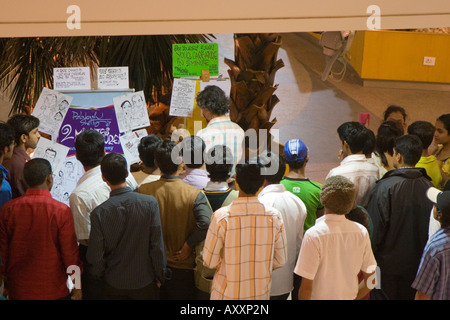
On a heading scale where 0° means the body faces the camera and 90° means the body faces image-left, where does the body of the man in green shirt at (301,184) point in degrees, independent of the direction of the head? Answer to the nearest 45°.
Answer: approximately 180°

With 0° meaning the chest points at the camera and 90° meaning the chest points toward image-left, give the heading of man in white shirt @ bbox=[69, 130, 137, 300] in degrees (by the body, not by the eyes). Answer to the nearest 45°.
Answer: approximately 180°

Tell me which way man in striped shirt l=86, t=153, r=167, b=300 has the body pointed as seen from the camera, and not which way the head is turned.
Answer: away from the camera

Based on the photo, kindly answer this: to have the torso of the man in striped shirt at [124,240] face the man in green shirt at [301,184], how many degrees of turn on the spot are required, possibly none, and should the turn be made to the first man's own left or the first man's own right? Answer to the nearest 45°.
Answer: approximately 90° to the first man's own right

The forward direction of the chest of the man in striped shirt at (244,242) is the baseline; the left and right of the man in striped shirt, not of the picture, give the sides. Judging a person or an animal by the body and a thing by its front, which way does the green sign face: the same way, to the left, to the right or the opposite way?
the opposite way

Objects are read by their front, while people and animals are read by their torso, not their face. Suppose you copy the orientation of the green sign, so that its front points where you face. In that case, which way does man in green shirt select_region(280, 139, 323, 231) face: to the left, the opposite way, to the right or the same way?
the opposite way

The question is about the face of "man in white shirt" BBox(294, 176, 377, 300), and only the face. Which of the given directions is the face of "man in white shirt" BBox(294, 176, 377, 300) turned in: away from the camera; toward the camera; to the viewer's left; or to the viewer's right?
away from the camera

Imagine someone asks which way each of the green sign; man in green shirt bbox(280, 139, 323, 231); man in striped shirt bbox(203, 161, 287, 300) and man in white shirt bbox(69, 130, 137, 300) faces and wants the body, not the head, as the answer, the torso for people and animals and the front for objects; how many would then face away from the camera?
3

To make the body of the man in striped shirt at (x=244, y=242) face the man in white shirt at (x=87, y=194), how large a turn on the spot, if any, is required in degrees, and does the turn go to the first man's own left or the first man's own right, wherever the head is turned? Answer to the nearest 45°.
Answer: approximately 90° to the first man's own left

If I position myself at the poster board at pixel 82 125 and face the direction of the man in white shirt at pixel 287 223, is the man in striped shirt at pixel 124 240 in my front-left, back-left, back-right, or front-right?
front-right

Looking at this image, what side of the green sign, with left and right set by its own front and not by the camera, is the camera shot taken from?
front

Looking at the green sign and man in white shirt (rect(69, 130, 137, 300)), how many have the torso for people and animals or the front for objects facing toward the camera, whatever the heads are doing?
1

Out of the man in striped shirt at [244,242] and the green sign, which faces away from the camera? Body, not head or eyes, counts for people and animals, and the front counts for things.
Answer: the man in striped shirt

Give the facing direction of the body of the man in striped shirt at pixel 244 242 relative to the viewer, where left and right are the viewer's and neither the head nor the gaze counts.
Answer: facing away from the viewer

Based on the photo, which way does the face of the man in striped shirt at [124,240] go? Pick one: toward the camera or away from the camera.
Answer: away from the camera

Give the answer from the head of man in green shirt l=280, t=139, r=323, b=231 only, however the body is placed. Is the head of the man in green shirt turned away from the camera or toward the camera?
away from the camera
